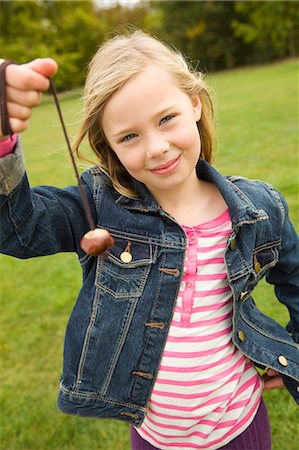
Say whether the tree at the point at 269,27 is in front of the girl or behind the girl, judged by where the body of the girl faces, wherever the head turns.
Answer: behind

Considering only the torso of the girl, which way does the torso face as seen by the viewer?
toward the camera
